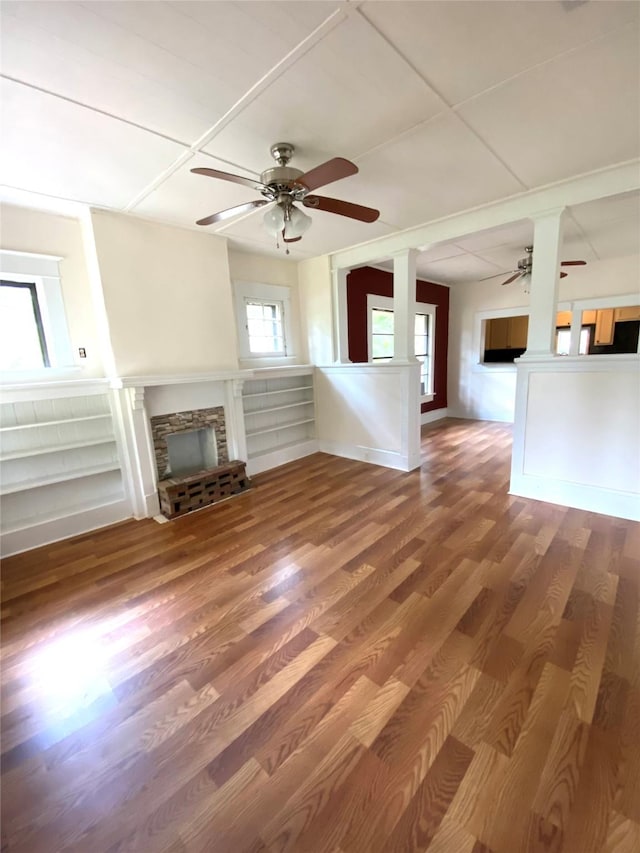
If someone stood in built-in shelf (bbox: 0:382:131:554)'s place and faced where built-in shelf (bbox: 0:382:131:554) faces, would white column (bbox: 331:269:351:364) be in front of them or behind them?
in front

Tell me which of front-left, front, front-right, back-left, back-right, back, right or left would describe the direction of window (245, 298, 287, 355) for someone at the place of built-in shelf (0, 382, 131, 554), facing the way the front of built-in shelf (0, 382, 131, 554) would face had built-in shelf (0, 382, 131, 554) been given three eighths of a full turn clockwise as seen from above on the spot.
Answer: back

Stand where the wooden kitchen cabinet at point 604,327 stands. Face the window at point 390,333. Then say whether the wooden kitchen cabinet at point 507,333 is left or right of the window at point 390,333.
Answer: right

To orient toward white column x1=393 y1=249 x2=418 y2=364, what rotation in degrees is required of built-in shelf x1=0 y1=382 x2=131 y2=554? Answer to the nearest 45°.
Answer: approximately 45° to its left

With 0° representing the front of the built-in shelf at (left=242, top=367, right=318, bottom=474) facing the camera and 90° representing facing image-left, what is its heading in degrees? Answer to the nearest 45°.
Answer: approximately 315°

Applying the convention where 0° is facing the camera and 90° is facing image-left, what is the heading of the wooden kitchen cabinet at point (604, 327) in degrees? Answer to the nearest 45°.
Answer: approximately 0°

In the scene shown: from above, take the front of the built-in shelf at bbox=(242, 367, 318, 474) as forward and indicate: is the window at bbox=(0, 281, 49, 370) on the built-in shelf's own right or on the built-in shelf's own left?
on the built-in shelf's own right

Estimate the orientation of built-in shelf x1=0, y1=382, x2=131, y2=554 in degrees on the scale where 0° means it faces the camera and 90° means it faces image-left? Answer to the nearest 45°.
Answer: approximately 315°

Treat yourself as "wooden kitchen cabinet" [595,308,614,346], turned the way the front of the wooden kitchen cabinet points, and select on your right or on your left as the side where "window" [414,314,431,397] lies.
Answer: on your right

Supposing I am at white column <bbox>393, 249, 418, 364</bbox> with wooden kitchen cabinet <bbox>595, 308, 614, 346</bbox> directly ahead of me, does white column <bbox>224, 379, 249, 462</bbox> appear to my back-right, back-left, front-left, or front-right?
back-left

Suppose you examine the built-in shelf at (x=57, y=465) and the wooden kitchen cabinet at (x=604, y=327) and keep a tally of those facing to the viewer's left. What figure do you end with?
0

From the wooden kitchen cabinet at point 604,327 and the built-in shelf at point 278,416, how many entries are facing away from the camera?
0

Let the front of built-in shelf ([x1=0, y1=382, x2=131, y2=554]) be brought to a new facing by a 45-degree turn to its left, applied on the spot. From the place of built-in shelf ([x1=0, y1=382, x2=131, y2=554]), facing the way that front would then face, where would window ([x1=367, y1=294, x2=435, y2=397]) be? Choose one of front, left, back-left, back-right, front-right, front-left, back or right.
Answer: front

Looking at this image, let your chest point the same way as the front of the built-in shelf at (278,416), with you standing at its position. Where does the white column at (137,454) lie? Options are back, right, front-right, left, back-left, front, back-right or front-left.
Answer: right

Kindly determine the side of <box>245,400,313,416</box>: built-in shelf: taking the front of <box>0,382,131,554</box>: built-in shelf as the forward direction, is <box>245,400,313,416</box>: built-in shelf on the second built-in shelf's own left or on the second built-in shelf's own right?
on the second built-in shelf's own left
